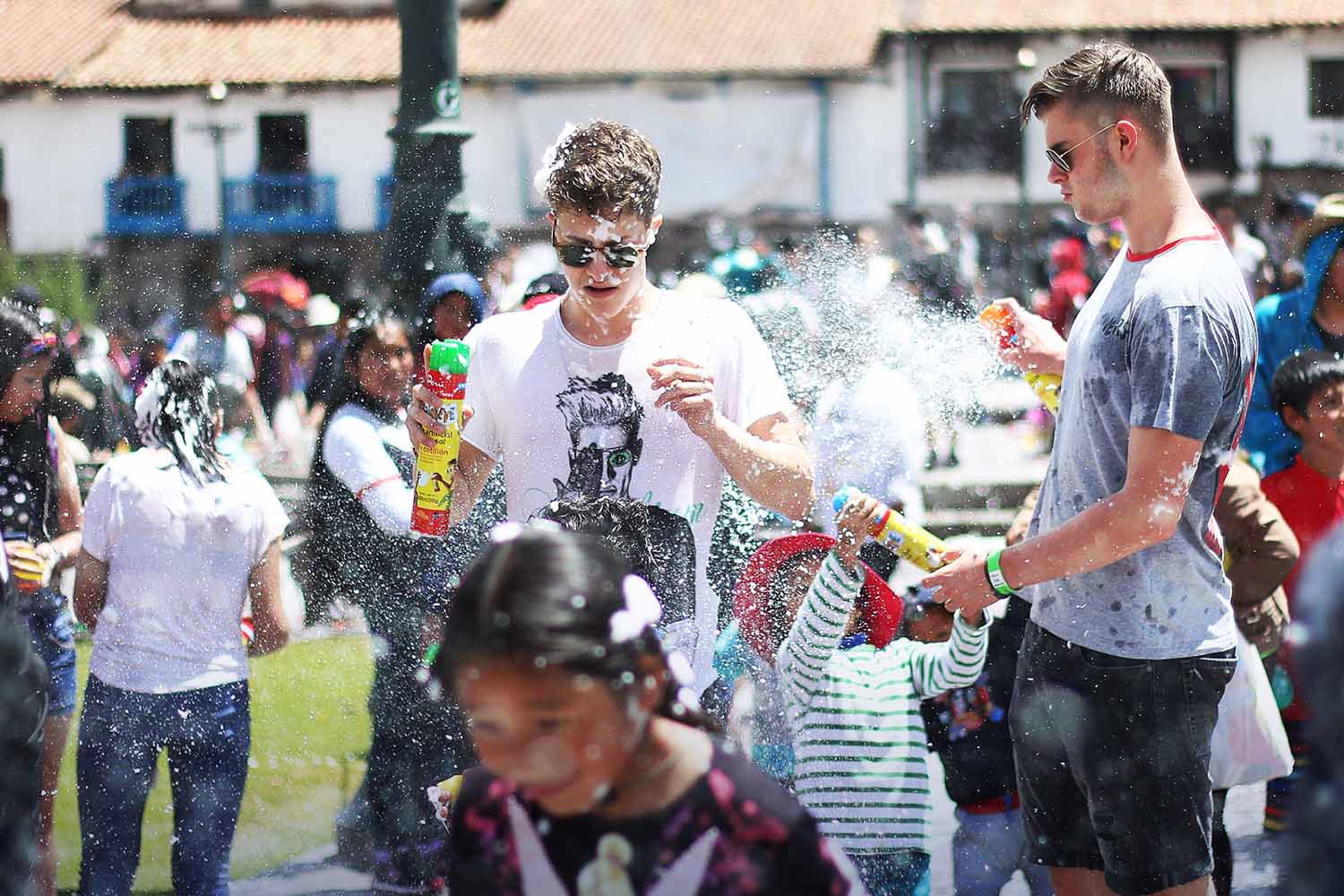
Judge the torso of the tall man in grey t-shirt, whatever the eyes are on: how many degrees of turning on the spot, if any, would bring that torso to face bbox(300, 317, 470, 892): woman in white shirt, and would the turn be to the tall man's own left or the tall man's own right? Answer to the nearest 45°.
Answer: approximately 45° to the tall man's own right

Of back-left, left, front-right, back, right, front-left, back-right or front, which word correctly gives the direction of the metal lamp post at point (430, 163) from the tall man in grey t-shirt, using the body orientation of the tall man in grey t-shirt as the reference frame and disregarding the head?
front-right

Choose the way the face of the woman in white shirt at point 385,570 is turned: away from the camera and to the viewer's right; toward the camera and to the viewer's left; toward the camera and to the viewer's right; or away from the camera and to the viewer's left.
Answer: toward the camera and to the viewer's right

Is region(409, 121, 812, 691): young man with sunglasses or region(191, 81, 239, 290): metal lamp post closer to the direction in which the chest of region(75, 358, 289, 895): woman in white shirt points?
the metal lamp post

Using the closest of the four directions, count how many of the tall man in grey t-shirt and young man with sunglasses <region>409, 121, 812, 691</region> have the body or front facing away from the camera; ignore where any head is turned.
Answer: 0

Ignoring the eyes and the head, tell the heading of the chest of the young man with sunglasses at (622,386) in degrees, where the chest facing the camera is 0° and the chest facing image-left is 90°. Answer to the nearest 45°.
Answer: approximately 0°

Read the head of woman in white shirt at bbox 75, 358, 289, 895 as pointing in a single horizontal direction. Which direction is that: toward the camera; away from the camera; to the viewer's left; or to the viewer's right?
away from the camera

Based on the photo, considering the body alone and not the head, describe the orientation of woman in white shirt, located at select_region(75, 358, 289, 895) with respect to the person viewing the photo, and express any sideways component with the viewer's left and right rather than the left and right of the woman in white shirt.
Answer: facing away from the viewer

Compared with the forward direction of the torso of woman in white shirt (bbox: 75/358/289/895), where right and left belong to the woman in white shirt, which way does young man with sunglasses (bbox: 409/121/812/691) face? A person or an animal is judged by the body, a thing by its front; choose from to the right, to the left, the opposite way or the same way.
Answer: the opposite way

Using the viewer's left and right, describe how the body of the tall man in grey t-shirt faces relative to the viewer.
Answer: facing to the left of the viewer

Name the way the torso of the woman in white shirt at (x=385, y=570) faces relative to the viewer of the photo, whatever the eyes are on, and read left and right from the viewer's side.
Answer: facing the viewer and to the right of the viewer

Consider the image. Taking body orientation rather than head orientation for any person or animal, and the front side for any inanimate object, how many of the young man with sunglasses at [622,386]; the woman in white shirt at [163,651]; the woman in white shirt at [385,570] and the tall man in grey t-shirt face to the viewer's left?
1

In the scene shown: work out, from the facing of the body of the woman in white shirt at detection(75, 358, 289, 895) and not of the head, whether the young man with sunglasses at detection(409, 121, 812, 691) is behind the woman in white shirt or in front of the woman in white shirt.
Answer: behind
